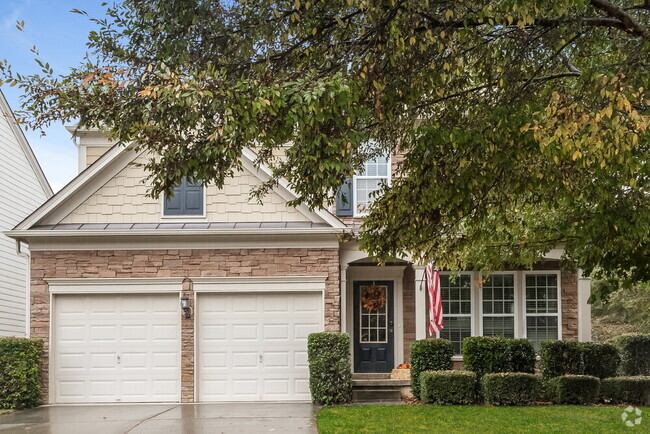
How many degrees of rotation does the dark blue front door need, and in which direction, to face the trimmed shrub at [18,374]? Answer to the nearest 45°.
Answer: approximately 45° to its right

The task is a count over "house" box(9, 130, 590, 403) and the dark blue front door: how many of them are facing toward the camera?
2

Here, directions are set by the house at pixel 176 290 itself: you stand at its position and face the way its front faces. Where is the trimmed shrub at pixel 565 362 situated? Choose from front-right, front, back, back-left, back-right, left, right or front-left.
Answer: left

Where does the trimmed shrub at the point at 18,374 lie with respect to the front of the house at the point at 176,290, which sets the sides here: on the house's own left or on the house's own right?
on the house's own right

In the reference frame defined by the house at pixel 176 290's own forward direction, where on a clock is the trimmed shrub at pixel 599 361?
The trimmed shrub is roughly at 9 o'clock from the house.

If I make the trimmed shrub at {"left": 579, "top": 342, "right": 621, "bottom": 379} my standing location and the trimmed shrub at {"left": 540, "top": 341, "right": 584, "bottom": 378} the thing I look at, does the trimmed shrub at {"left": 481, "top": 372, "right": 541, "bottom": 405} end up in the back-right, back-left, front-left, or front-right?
front-left

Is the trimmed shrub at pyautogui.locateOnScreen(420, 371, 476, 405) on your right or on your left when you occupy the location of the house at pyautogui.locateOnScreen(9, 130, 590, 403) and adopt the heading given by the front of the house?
on your left

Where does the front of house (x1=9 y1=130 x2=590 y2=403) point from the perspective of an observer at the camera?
facing the viewer

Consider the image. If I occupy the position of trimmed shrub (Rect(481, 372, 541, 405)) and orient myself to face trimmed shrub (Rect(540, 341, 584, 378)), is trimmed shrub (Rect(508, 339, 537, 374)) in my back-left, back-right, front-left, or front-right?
front-left

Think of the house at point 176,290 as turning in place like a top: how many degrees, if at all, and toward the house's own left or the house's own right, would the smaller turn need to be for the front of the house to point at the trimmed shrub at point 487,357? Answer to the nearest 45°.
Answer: approximately 90° to the house's own left

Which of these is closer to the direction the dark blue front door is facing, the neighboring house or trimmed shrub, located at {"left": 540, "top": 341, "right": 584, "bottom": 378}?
the trimmed shrub

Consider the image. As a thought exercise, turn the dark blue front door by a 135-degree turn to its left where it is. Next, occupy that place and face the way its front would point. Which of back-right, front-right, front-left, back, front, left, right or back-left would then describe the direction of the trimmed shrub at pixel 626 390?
right

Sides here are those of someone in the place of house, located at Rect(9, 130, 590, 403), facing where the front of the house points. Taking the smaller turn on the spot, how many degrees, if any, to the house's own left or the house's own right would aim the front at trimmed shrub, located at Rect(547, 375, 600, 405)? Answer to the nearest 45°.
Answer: approximately 90° to the house's own left
